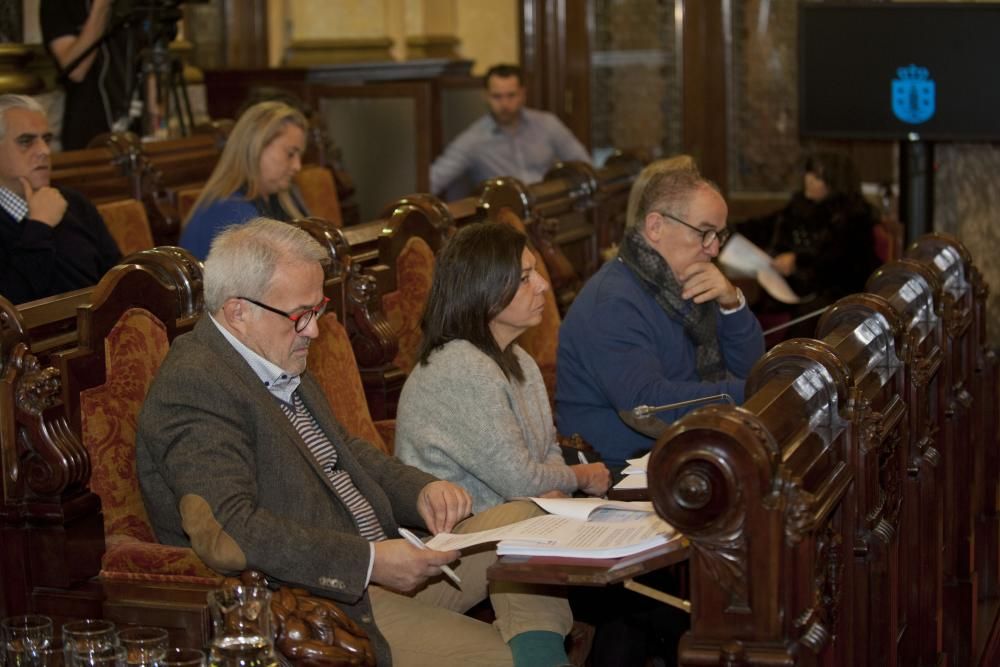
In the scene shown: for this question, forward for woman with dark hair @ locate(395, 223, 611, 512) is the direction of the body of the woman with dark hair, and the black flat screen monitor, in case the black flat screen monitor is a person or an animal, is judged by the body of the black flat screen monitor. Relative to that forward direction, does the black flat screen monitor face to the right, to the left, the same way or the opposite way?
to the right

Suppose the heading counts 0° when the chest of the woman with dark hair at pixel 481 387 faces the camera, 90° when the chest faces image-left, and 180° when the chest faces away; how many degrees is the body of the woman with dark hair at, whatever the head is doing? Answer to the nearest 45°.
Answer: approximately 270°

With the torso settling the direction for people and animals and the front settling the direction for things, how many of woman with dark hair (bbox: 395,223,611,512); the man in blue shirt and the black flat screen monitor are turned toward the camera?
2

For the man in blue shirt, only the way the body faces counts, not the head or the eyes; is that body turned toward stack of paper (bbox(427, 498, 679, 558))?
yes

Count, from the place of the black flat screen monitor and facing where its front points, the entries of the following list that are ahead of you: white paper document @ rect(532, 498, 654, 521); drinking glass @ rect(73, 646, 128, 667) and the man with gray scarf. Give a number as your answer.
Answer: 3

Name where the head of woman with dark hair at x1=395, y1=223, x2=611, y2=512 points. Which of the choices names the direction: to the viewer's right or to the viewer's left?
to the viewer's right

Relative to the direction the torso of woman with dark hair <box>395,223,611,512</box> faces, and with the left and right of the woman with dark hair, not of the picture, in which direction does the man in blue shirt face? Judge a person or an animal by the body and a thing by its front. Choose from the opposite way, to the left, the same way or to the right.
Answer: to the right
